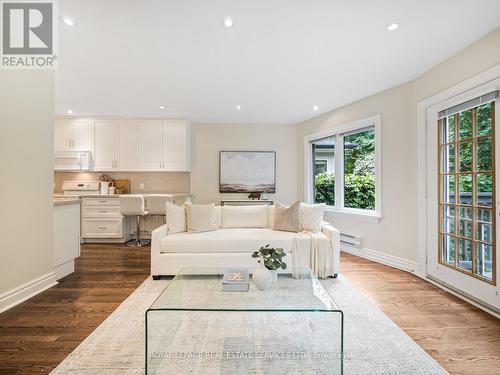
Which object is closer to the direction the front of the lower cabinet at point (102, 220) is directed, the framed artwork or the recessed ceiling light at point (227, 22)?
the recessed ceiling light

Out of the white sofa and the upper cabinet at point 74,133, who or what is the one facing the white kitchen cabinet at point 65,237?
the upper cabinet

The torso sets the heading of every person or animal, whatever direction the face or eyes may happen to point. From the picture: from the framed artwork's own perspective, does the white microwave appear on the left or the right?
on its right

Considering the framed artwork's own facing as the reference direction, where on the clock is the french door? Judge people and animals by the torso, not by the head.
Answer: The french door is roughly at 11 o'clock from the framed artwork.

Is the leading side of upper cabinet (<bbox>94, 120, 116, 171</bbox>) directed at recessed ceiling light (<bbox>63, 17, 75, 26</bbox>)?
yes

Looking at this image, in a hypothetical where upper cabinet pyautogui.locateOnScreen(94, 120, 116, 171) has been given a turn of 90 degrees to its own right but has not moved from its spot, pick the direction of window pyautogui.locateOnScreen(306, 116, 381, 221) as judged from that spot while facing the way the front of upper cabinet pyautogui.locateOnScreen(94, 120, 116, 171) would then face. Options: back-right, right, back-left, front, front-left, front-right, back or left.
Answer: back-left

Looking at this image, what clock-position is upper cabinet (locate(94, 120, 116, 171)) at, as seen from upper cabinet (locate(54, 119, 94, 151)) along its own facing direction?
upper cabinet (locate(94, 120, 116, 171)) is roughly at 10 o'clock from upper cabinet (locate(54, 119, 94, 151)).

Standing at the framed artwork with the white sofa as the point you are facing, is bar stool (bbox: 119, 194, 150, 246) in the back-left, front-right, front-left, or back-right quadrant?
front-right

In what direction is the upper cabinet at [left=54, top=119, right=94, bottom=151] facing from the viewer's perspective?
toward the camera

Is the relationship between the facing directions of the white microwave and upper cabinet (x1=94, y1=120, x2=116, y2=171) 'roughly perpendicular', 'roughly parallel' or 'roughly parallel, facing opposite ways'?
roughly parallel

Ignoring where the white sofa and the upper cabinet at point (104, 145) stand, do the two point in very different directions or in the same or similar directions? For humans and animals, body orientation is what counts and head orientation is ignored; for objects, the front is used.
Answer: same or similar directions

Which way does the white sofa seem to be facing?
toward the camera

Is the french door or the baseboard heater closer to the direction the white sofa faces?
the french door

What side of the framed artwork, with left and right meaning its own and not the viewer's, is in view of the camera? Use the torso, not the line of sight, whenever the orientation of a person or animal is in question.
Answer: front

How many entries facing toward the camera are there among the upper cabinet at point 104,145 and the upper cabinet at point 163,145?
2

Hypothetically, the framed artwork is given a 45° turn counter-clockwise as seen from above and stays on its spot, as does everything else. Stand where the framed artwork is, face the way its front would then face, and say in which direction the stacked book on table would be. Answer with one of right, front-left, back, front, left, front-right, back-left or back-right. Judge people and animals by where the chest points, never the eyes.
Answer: front-right
